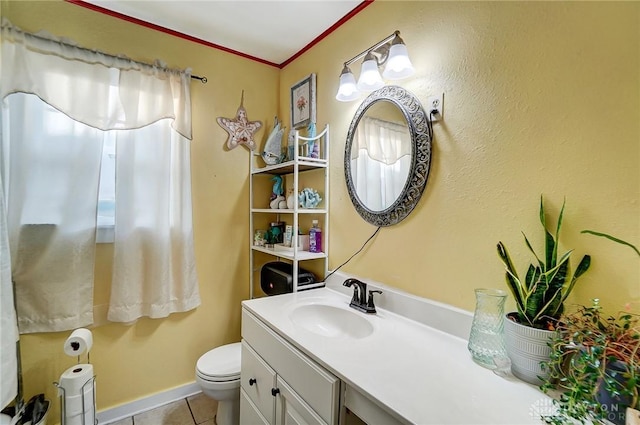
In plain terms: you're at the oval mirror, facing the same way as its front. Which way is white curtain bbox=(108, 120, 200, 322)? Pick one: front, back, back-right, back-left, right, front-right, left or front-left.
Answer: front-right

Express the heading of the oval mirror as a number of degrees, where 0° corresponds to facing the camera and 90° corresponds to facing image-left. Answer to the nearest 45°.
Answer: approximately 45°

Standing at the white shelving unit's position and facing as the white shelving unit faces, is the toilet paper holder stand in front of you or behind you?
in front

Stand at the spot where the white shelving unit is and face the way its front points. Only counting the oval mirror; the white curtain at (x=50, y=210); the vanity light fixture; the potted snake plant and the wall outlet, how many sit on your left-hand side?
4

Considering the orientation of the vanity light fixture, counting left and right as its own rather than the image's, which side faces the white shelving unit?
right
